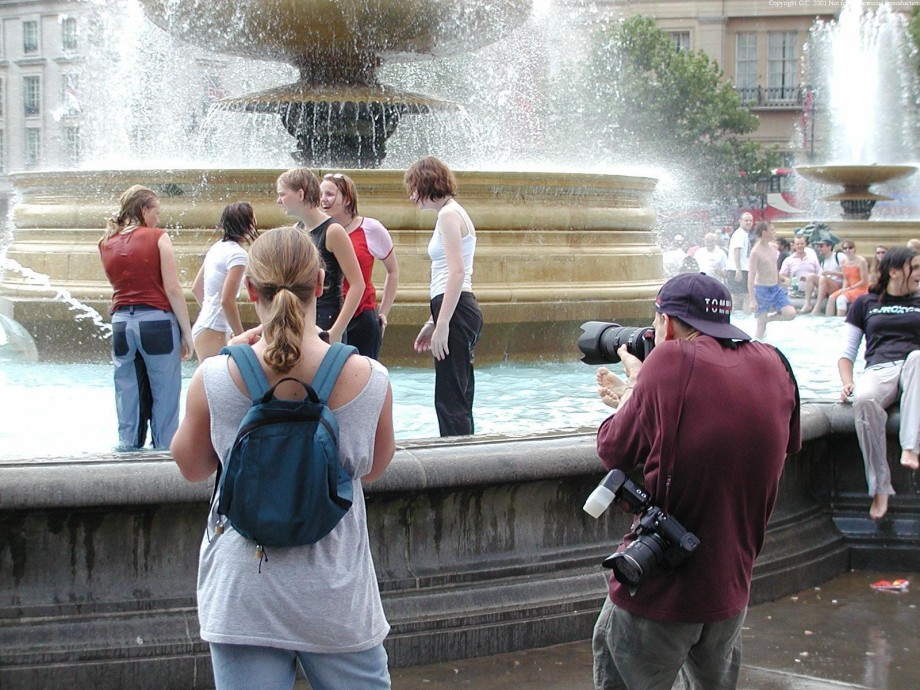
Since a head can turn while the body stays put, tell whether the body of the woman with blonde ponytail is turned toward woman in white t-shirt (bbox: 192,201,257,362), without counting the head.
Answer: yes

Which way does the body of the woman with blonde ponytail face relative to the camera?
away from the camera

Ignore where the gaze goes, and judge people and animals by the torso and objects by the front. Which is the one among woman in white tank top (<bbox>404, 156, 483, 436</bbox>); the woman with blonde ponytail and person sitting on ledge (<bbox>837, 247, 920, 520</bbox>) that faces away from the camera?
the woman with blonde ponytail

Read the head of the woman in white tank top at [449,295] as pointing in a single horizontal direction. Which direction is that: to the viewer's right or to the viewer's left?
to the viewer's left

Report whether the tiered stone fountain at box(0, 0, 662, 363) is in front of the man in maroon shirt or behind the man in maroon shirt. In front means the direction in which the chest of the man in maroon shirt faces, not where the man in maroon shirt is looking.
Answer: in front

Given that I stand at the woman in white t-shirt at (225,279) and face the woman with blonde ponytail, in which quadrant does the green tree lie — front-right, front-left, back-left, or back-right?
back-left

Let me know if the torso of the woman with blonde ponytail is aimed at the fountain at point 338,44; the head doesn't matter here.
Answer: yes

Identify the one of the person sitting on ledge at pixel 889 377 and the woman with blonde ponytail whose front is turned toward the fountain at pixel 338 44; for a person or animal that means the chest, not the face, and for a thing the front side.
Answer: the woman with blonde ponytail

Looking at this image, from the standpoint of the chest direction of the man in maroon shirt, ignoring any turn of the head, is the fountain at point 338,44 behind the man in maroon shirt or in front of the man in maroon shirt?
in front

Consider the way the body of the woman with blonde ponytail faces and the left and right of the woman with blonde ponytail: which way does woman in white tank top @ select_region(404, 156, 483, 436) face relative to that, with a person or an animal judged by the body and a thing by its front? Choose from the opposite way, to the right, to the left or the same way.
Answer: to the left

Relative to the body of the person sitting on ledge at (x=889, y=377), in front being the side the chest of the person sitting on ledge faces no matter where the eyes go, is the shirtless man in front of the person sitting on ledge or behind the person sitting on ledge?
behind

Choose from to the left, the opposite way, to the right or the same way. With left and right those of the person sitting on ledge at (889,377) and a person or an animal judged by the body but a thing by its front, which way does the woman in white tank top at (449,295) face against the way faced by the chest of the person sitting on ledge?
to the right

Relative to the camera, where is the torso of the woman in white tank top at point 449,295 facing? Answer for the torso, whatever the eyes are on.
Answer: to the viewer's left

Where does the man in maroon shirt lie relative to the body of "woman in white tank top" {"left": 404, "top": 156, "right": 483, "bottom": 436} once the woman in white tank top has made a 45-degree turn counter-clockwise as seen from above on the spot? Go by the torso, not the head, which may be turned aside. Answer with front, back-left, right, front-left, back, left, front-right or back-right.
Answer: front-left

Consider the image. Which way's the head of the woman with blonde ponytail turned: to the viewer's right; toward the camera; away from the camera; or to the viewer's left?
away from the camera

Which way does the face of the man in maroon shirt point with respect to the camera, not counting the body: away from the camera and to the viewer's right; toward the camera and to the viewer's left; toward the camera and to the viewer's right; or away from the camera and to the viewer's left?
away from the camera and to the viewer's left

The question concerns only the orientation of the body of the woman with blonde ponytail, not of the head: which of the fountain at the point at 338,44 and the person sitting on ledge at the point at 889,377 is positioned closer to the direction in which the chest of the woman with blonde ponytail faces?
the fountain
